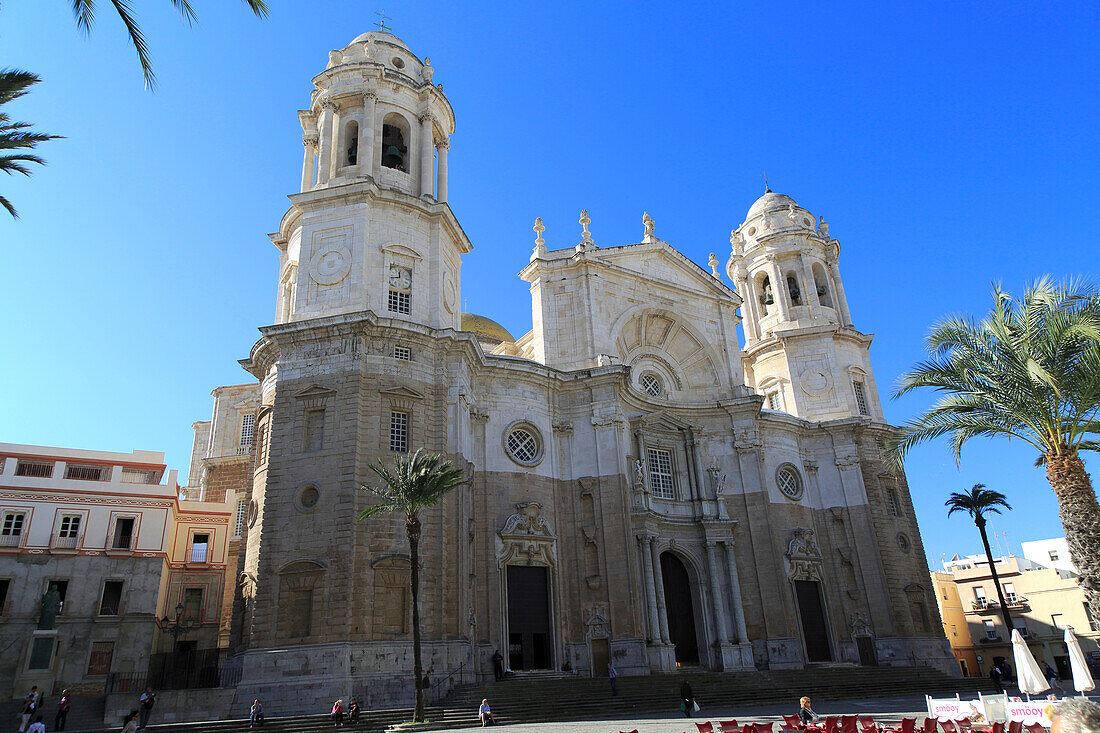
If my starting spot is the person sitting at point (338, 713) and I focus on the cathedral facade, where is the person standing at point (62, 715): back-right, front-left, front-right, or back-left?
back-left

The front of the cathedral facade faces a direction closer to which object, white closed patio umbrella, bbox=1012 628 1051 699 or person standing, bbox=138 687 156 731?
the white closed patio umbrella

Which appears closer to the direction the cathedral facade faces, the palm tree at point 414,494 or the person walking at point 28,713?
the palm tree

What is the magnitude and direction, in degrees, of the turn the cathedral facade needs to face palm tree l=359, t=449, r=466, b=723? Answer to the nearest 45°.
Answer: approximately 45° to its right

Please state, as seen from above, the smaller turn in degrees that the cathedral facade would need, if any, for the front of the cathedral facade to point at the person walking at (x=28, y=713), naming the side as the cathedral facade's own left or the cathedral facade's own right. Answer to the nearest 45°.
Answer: approximately 90° to the cathedral facade's own right

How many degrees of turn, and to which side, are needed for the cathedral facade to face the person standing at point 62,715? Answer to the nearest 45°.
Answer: approximately 90° to its right

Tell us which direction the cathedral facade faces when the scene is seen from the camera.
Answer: facing the viewer and to the right of the viewer

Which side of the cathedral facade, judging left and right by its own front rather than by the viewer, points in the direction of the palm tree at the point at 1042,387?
front
